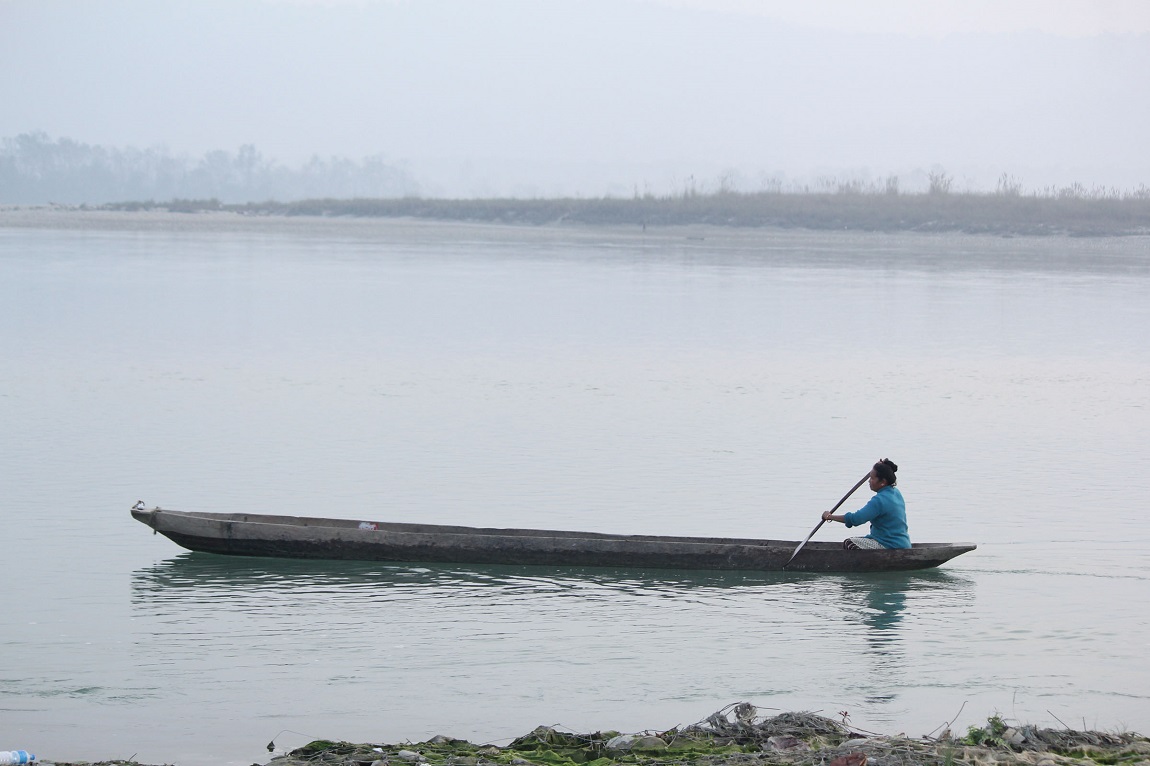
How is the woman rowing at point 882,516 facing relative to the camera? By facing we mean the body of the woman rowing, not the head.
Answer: to the viewer's left

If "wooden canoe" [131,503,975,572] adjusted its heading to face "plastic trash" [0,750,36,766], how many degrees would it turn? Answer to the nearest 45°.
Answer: approximately 45° to its left

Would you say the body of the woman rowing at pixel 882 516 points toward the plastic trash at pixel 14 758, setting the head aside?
no

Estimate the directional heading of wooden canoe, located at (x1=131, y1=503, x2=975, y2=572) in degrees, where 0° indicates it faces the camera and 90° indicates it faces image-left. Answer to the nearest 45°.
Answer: approximately 90°

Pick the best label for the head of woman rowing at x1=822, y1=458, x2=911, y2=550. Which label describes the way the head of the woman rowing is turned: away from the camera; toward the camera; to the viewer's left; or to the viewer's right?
to the viewer's left
